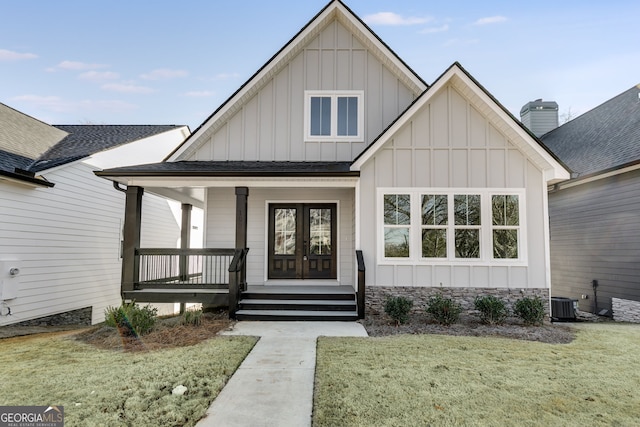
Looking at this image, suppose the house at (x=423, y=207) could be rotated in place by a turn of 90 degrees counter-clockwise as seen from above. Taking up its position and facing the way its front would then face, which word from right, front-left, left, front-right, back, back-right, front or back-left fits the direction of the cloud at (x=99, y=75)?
back-left

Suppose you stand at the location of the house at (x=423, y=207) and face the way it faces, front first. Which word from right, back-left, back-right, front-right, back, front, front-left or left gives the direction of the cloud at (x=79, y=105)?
back-right

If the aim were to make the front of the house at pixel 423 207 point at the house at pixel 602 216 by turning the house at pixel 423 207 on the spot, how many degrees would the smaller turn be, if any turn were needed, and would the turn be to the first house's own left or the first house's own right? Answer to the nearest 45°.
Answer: approximately 135° to the first house's own left

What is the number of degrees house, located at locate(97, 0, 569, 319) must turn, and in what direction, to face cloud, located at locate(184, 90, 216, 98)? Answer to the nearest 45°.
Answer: approximately 135° to its right

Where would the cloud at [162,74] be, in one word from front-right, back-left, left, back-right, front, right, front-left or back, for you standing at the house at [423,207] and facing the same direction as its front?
back-right

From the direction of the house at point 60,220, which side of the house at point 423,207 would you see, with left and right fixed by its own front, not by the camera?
right

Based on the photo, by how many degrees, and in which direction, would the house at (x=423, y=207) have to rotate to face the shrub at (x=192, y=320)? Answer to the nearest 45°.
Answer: approximately 90° to its right

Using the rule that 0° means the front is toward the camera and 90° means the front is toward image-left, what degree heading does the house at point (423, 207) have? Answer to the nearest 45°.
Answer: approximately 0°
